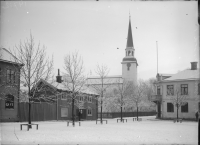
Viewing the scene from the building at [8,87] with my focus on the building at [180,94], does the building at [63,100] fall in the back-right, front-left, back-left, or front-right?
front-left

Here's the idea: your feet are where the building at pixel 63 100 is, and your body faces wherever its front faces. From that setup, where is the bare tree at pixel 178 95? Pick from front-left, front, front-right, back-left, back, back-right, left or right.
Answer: left

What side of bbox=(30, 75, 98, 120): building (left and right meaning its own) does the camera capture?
front

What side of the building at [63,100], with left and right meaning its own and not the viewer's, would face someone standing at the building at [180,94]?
left

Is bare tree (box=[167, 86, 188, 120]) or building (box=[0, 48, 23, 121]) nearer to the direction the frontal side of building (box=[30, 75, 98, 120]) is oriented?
the building

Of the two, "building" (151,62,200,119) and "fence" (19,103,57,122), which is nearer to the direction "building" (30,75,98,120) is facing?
the fence
